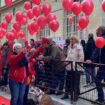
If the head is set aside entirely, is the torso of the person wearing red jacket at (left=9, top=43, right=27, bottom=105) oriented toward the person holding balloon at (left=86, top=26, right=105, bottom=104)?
yes

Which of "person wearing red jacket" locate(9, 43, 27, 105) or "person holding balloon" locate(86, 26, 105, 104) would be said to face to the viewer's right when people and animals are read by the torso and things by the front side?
the person wearing red jacket

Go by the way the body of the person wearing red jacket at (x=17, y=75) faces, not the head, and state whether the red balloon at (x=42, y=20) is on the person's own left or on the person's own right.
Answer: on the person's own left

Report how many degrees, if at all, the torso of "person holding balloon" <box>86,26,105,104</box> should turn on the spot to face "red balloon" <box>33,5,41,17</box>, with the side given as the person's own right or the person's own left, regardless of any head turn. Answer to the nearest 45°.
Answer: approximately 90° to the person's own right

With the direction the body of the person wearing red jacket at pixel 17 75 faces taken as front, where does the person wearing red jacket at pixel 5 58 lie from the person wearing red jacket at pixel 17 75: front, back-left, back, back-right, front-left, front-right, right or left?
left

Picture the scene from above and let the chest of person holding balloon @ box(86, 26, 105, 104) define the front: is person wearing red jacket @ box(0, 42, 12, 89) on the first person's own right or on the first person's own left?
on the first person's own right
